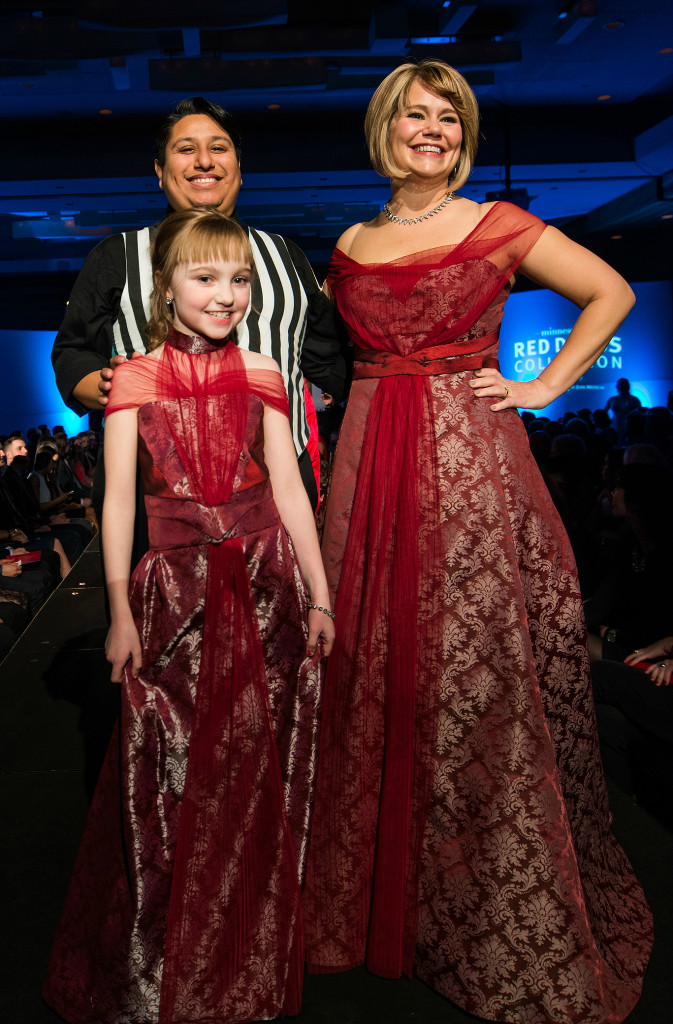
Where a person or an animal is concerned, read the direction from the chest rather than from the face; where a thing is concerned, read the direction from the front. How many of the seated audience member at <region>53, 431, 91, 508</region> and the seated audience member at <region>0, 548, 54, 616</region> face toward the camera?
0

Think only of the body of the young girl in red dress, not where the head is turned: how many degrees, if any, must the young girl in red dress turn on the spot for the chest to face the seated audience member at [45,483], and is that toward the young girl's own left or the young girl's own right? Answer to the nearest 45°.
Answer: approximately 180°

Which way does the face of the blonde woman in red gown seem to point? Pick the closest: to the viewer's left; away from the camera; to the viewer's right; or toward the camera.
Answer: toward the camera

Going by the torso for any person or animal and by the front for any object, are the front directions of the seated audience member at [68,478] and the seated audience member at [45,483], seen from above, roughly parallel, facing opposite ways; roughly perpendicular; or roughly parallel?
roughly parallel

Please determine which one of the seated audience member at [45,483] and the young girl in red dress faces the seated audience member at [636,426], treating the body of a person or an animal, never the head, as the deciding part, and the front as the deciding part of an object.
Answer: the seated audience member at [45,483]

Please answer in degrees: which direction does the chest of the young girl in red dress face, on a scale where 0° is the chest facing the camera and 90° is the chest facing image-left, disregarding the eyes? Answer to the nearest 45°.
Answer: approximately 0°

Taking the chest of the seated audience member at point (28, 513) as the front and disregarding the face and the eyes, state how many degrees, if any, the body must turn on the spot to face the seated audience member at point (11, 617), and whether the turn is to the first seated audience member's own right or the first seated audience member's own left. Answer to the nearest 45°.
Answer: approximately 90° to the first seated audience member's own right

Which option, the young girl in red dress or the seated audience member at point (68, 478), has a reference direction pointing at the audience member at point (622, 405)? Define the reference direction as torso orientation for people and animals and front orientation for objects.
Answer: the seated audience member at point (68, 478)

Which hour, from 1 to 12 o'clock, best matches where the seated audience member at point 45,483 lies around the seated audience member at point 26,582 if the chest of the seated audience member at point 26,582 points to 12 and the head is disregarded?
the seated audience member at point 45,483 is roughly at 9 o'clock from the seated audience member at point 26,582.

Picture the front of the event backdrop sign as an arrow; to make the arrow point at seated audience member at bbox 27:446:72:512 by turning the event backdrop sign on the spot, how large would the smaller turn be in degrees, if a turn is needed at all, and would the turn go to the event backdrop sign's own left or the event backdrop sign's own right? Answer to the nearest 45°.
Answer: approximately 45° to the event backdrop sign's own right

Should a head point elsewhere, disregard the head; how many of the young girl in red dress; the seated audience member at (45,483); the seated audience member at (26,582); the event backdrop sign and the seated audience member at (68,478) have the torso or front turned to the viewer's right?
3

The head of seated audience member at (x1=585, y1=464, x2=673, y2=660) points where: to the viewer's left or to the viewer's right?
to the viewer's left

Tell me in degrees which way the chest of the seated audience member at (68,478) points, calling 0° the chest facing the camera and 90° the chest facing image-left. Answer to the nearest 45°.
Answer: approximately 270°

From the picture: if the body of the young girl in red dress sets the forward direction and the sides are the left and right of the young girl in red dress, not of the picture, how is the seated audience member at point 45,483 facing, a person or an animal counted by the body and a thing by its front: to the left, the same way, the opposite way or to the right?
to the left

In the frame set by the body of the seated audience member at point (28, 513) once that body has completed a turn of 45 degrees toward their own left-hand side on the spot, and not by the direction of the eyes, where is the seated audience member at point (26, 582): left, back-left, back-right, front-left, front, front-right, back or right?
back-right

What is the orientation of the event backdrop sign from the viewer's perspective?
toward the camera

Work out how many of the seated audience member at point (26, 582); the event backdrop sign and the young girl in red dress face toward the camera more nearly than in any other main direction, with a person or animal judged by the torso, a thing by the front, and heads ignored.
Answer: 2

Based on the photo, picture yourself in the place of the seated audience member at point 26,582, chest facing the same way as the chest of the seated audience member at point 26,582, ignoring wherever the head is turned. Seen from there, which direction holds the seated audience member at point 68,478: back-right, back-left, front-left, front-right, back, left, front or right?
left
